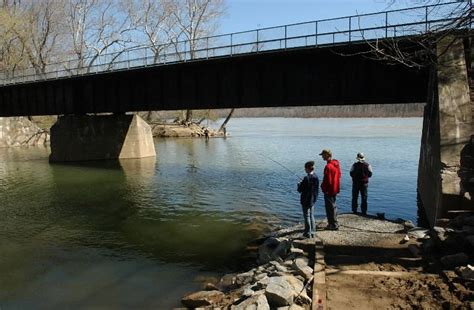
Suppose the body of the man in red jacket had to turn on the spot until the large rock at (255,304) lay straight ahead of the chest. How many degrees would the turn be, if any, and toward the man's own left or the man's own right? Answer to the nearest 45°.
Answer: approximately 90° to the man's own left

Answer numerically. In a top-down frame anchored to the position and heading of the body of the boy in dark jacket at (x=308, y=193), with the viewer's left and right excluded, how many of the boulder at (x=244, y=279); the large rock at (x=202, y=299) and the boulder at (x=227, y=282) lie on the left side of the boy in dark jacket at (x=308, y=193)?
3

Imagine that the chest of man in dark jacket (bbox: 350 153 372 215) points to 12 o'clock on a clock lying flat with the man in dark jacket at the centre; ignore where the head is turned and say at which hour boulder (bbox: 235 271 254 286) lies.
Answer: The boulder is roughly at 7 o'clock from the man in dark jacket.

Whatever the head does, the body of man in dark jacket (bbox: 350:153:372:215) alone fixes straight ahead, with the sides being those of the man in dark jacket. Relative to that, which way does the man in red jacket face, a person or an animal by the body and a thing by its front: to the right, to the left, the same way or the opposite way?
to the left

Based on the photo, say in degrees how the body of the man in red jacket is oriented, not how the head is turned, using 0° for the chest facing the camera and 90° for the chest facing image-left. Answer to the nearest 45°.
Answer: approximately 90°

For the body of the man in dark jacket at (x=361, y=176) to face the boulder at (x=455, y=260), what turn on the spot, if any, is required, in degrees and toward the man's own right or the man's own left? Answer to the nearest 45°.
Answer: approximately 180°

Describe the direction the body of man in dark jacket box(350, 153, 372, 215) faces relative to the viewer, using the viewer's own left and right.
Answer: facing away from the viewer

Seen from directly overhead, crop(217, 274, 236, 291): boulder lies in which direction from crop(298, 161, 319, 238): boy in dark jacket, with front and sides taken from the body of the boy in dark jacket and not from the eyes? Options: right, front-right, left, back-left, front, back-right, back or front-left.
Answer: left

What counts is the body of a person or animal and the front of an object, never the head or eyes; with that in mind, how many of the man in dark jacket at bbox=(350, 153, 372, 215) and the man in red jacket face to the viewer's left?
1

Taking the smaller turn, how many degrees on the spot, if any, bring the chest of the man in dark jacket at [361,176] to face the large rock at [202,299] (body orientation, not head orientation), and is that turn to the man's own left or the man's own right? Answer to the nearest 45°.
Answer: approximately 135° to the man's own left

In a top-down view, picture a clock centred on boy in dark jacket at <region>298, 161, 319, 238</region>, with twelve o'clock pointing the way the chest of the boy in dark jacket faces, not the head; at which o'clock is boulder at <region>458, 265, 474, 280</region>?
The boulder is roughly at 6 o'clock from the boy in dark jacket.

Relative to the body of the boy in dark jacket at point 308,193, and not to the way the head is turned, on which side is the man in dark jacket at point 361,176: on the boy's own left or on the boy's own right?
on the boy's own right

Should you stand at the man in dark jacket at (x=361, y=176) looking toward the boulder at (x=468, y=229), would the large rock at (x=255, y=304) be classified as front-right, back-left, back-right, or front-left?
front-right

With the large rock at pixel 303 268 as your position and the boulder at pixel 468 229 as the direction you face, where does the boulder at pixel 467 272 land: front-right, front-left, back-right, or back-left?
front-right

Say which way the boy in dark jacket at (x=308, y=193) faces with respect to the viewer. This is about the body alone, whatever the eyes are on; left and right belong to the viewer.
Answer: facing away from the viewer and to the left of the viewer
